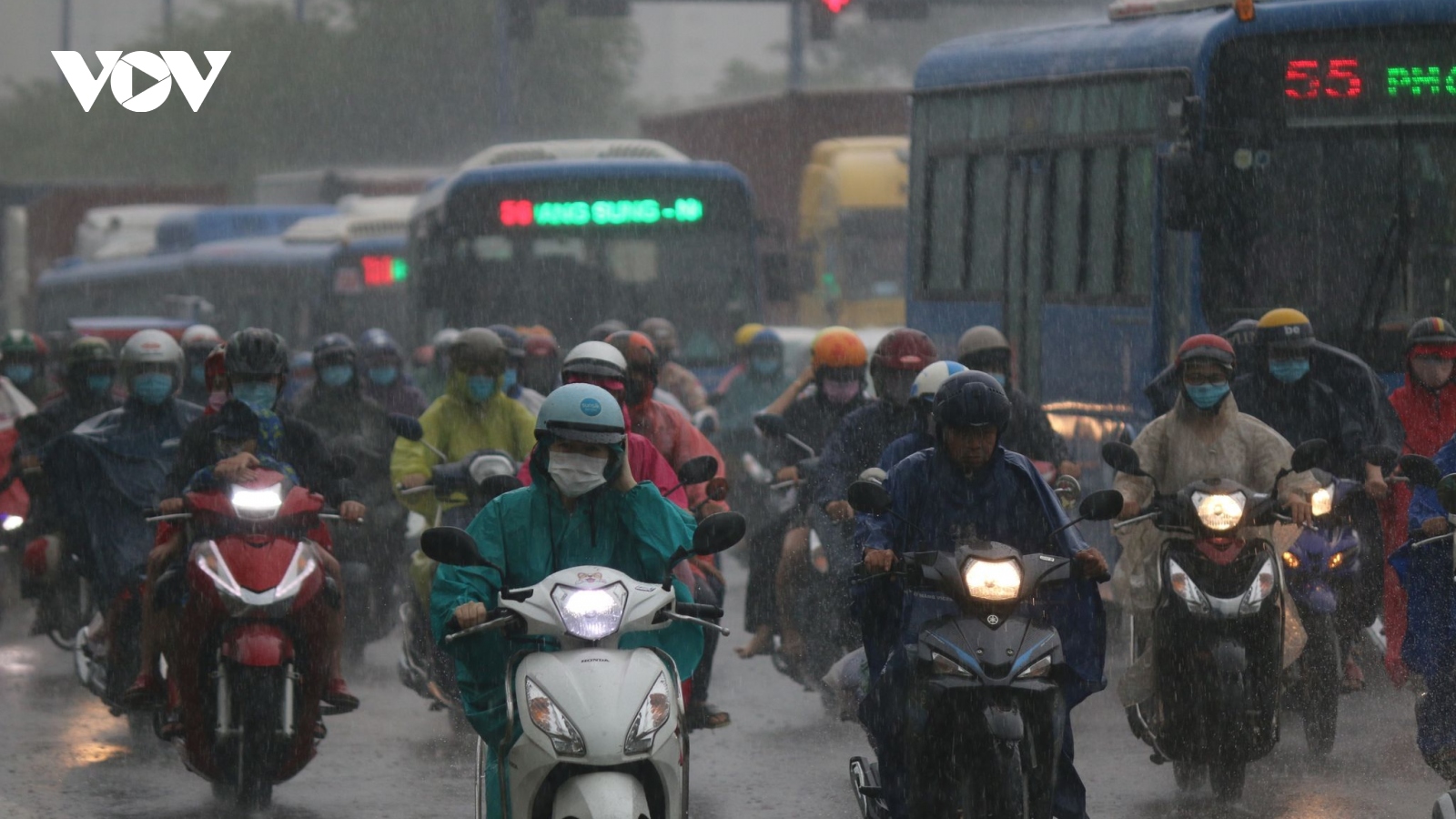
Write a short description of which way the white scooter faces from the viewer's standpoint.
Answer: facing the viewer

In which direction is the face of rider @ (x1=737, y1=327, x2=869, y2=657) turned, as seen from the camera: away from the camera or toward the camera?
toward the camera

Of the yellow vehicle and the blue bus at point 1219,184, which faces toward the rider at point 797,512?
the yellow vehicle

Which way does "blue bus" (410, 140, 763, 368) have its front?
toward the camera

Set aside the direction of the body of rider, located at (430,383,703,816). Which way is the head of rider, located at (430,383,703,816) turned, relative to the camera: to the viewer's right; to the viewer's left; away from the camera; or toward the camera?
toward the camera

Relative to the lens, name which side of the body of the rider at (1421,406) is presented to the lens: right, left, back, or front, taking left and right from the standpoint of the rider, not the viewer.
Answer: front

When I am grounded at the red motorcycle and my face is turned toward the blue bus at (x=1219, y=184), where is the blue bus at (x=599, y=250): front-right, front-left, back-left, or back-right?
front-left

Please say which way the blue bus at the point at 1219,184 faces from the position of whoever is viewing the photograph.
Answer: facing the viewer and to the right of the viewer

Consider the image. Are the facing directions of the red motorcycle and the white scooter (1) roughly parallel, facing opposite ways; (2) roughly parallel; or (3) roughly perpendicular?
roughly parallel

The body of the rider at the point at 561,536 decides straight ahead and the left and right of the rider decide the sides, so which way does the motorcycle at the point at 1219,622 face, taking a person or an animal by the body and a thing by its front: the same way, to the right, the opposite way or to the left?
the same way

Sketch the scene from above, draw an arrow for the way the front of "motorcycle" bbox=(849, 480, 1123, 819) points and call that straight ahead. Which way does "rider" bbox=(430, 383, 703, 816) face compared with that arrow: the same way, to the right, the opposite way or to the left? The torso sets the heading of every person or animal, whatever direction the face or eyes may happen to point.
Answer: the same way

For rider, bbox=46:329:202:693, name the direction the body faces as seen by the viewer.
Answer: toward the camera

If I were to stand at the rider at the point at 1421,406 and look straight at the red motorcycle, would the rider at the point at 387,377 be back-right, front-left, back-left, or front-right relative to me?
front-right

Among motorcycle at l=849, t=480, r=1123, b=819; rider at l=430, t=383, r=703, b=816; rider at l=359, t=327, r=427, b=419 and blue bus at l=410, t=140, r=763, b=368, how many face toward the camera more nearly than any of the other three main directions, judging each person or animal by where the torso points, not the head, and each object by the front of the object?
4

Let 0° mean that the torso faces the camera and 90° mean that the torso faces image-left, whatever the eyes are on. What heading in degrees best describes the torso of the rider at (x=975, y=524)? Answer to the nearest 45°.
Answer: approximately 0°

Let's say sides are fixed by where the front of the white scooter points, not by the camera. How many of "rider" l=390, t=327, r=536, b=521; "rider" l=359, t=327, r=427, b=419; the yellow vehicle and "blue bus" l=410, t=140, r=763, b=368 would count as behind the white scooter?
4

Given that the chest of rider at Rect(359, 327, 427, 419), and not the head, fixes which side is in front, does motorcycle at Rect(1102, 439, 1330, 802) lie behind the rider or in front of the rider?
in front

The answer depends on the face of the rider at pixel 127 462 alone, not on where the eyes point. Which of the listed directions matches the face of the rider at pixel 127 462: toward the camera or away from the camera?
toward the camera

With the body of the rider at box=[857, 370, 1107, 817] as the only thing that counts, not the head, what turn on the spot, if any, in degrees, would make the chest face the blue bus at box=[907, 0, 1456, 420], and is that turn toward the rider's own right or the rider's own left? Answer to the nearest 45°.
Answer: approximately 180°
